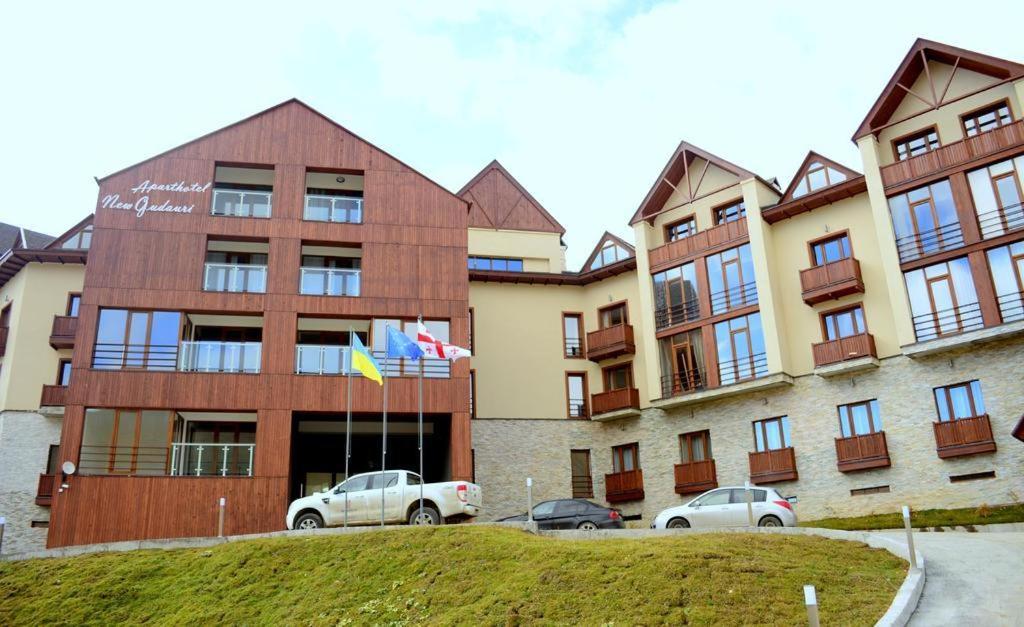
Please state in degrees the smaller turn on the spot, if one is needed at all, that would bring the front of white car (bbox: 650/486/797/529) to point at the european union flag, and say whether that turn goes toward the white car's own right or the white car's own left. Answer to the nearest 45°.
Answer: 0° — it already faces it

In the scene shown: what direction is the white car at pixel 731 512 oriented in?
to the viewer's left

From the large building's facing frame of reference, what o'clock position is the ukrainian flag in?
The ukrainian flag is roughly at 2 o'clock from the large building.

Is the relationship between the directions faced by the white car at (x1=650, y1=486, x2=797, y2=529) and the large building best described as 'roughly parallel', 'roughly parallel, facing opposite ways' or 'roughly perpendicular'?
roughly perpendicular

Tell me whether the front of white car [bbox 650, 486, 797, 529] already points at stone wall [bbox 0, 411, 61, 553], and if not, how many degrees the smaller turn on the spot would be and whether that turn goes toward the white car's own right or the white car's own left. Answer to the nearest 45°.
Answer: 0° — it already faces it

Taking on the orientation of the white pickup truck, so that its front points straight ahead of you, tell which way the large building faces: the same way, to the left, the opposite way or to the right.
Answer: to the left

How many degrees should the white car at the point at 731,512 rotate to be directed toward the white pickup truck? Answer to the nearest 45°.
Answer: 0° — it already faces it

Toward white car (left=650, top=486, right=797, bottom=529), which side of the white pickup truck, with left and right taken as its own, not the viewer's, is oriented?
back

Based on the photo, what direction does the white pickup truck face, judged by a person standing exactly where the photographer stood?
facing to the left of the viewer

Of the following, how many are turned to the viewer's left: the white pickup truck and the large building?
1

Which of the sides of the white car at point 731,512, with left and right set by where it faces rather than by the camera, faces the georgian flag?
front
